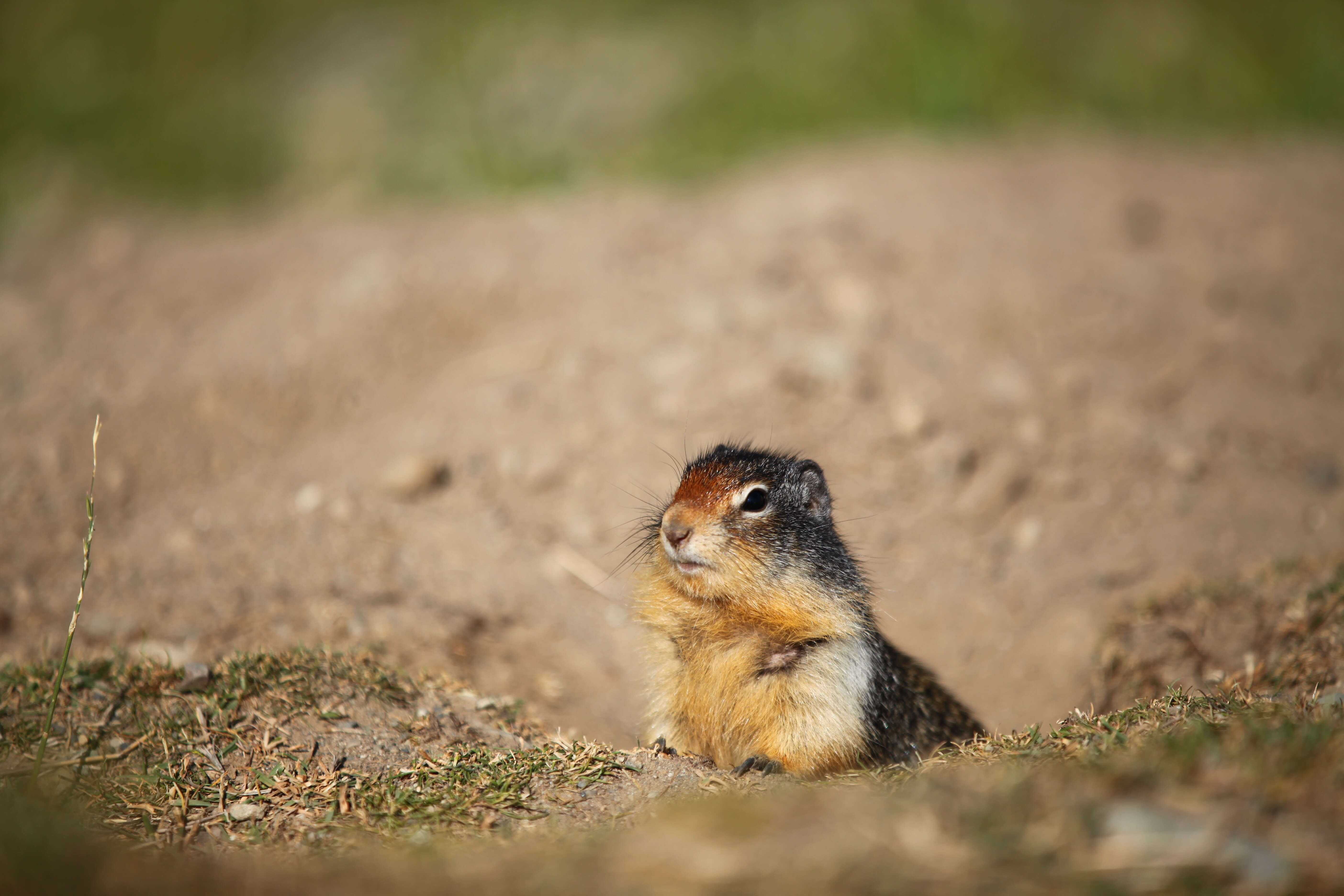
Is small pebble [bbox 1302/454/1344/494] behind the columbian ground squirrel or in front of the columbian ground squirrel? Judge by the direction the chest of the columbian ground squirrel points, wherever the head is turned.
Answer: behind

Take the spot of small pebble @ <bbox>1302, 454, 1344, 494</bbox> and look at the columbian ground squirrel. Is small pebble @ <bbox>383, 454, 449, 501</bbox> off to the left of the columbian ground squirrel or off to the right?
right

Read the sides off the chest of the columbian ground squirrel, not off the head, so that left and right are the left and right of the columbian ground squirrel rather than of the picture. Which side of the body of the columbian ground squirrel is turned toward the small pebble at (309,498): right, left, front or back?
right

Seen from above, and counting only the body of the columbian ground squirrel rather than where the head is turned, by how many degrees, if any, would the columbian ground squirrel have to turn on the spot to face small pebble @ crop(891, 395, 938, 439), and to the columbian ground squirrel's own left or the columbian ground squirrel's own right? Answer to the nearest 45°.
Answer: approximately 135° to the columbian ground squirrel's own right

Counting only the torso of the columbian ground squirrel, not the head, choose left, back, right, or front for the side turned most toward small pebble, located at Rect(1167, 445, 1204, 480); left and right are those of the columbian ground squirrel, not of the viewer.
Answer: back

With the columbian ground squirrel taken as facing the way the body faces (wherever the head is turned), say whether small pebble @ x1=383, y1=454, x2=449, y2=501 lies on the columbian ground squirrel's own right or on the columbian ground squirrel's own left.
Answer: on the columbian ground squirrel's own right

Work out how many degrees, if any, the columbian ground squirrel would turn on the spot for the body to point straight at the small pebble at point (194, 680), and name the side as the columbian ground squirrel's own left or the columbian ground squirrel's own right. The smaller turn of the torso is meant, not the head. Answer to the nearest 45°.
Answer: approximately 45° to the columbian ground squirrel's own right

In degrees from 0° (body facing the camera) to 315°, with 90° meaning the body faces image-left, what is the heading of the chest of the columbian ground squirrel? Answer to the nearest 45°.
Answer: approximately 45°
